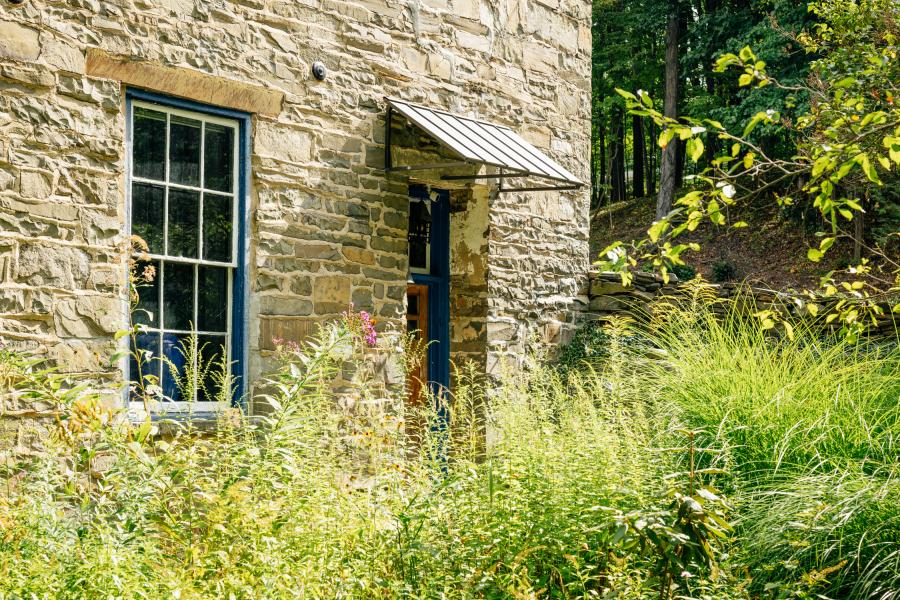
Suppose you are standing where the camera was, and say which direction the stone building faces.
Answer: facing the viewer and to the right of the viewer

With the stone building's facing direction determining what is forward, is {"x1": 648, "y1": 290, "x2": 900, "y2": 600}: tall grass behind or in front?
in front
